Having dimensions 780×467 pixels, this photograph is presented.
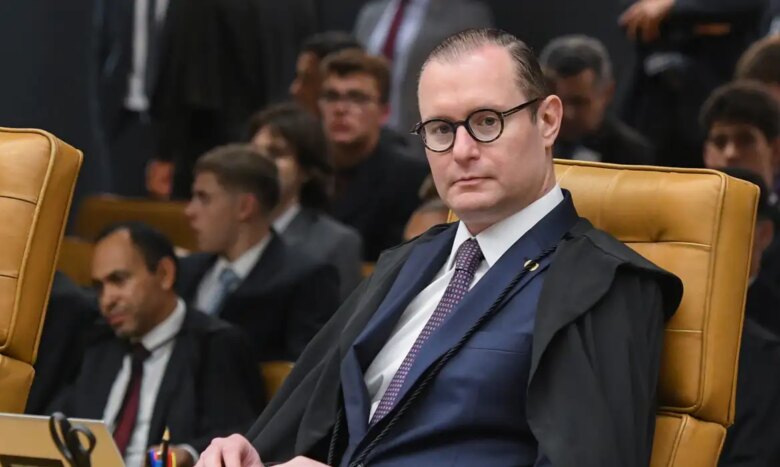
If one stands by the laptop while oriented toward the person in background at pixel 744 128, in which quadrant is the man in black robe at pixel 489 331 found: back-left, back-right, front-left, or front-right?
front-right

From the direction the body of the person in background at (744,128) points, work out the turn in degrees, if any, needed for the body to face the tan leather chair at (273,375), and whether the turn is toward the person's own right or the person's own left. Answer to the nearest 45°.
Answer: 0° — they already face it

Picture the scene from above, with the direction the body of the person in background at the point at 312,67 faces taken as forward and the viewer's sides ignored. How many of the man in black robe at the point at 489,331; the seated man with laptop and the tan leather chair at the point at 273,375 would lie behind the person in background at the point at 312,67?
0

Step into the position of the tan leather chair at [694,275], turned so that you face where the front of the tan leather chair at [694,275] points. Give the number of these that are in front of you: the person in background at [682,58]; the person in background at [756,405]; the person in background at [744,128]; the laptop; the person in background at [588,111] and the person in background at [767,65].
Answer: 1

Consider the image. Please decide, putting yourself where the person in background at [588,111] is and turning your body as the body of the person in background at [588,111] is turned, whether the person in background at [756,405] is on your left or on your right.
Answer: on your left

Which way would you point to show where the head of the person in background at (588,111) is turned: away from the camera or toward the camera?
toward the camera

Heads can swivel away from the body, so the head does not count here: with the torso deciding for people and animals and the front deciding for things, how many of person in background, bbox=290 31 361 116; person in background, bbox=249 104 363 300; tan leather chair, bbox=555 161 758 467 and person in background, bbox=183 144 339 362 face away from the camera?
0

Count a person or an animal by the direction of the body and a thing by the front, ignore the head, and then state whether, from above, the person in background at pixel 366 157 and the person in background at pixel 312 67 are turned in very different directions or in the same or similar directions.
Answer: same or similar directions

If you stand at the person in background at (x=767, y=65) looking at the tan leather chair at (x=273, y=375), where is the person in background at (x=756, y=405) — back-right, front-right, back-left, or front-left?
front-left

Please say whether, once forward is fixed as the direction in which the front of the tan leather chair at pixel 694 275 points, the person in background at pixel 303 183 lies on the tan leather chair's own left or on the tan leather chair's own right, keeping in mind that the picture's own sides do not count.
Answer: on the tan leather chair's own right

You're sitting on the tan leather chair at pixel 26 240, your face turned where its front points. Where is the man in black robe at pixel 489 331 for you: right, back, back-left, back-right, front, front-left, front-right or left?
left
